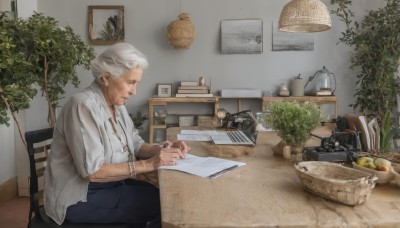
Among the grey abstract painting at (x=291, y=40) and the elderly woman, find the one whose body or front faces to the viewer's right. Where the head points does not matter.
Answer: the elderly woman

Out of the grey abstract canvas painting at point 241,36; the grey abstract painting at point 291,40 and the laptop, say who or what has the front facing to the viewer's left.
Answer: the laptop

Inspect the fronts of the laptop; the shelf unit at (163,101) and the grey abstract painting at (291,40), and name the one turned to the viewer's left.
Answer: the laptop

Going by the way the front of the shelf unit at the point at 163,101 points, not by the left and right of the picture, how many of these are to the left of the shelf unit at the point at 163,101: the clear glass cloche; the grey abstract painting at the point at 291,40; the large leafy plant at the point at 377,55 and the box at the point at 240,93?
4

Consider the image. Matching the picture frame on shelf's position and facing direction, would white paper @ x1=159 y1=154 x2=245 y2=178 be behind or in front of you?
in front

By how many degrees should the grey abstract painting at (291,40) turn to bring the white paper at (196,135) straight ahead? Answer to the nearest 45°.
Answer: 0° — it already faces it

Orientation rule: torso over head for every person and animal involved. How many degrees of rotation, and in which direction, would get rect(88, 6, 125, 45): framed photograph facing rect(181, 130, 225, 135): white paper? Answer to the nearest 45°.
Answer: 0° — it already faces it
